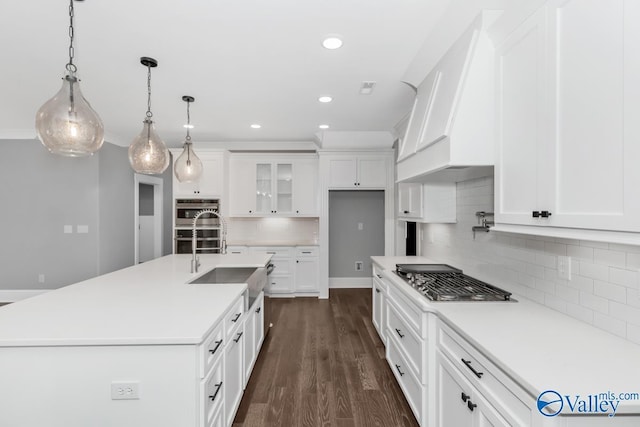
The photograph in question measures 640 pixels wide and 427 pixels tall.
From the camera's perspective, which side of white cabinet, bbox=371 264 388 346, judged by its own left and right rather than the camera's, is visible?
left

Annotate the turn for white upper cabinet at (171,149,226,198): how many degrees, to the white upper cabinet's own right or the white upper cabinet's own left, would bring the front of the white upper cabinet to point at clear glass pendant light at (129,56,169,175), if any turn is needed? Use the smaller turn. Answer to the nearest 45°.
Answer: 0° — it already faces it

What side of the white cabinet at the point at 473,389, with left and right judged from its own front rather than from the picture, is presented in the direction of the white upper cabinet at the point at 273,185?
right

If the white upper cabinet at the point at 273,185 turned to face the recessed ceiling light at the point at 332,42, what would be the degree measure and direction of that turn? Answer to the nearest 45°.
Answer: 0° — it already faces it

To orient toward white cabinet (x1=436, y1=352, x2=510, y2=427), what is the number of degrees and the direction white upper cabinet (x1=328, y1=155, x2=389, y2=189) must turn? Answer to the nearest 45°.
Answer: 0° — it already faces it

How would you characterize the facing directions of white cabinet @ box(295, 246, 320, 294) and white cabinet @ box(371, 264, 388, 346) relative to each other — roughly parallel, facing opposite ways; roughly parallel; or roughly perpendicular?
roughly perpendicular

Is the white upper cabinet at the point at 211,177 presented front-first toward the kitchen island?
yes

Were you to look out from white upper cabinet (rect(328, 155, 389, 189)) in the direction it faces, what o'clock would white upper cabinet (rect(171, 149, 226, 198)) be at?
white upper cabinet (rect(171, 149, 226, 198)) is roughly at 3 o'clock from white upper cabinet (rect(328, 155, 389, 189)).

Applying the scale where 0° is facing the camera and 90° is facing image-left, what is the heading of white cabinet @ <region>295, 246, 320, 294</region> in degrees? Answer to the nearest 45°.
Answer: approximately 0°

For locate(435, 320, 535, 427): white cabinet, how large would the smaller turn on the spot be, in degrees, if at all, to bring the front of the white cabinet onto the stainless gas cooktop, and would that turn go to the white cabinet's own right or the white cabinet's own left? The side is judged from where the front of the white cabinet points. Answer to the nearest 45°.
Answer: approximately 135° to the white cabinet's own right

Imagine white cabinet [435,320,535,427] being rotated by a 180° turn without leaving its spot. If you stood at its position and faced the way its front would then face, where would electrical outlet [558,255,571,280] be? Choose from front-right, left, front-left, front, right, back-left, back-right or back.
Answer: front
